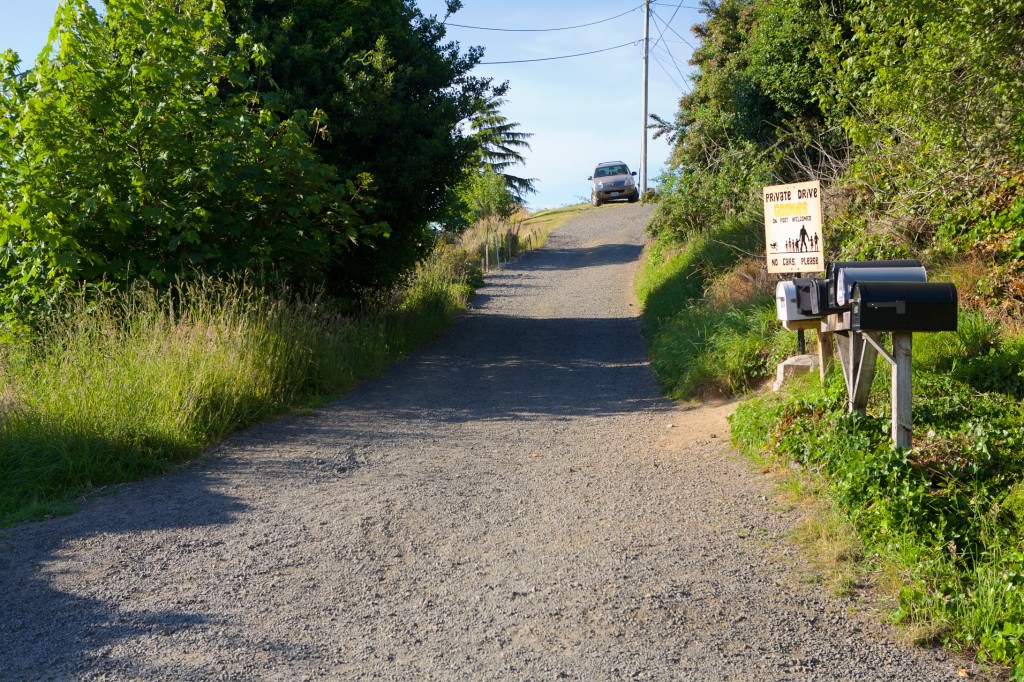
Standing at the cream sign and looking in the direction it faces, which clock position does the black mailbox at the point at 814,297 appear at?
The black mailbox is roughly at 12 o'clock from the cream sign.

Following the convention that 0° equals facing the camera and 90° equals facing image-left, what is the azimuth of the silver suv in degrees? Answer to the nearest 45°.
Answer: approximately 0°

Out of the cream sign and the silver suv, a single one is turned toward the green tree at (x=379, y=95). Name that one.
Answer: the silver suv

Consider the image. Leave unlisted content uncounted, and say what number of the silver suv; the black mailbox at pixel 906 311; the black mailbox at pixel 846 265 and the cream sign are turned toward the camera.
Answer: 2

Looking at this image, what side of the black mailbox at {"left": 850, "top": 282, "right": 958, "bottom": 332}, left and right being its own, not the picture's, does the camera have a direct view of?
left

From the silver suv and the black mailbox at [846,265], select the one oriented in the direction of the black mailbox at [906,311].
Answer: the silver suv

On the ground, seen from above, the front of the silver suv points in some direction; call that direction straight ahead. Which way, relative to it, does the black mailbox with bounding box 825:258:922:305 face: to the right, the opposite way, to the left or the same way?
to the right

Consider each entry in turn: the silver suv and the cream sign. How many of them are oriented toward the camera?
2

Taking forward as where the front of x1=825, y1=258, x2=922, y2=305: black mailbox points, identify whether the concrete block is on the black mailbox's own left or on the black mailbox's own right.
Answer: on the black mailbox's own right

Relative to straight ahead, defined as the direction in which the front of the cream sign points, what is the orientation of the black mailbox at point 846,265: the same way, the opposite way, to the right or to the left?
to the right

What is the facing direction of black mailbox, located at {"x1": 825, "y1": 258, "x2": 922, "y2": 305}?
to the viewer's left
